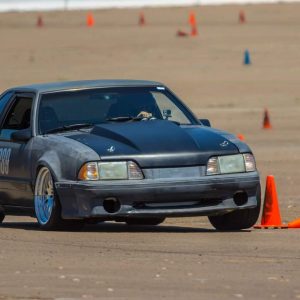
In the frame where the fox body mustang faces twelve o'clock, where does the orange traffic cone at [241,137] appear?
The orange traffic cone is roughly at 8 o'clock from the fox body mustang.

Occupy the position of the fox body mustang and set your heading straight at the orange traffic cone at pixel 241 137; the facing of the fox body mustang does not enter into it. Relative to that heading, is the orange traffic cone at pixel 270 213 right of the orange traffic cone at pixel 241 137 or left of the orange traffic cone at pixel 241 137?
right

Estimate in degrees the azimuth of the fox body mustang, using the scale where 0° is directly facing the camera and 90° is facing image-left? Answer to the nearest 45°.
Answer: approximately 315°
